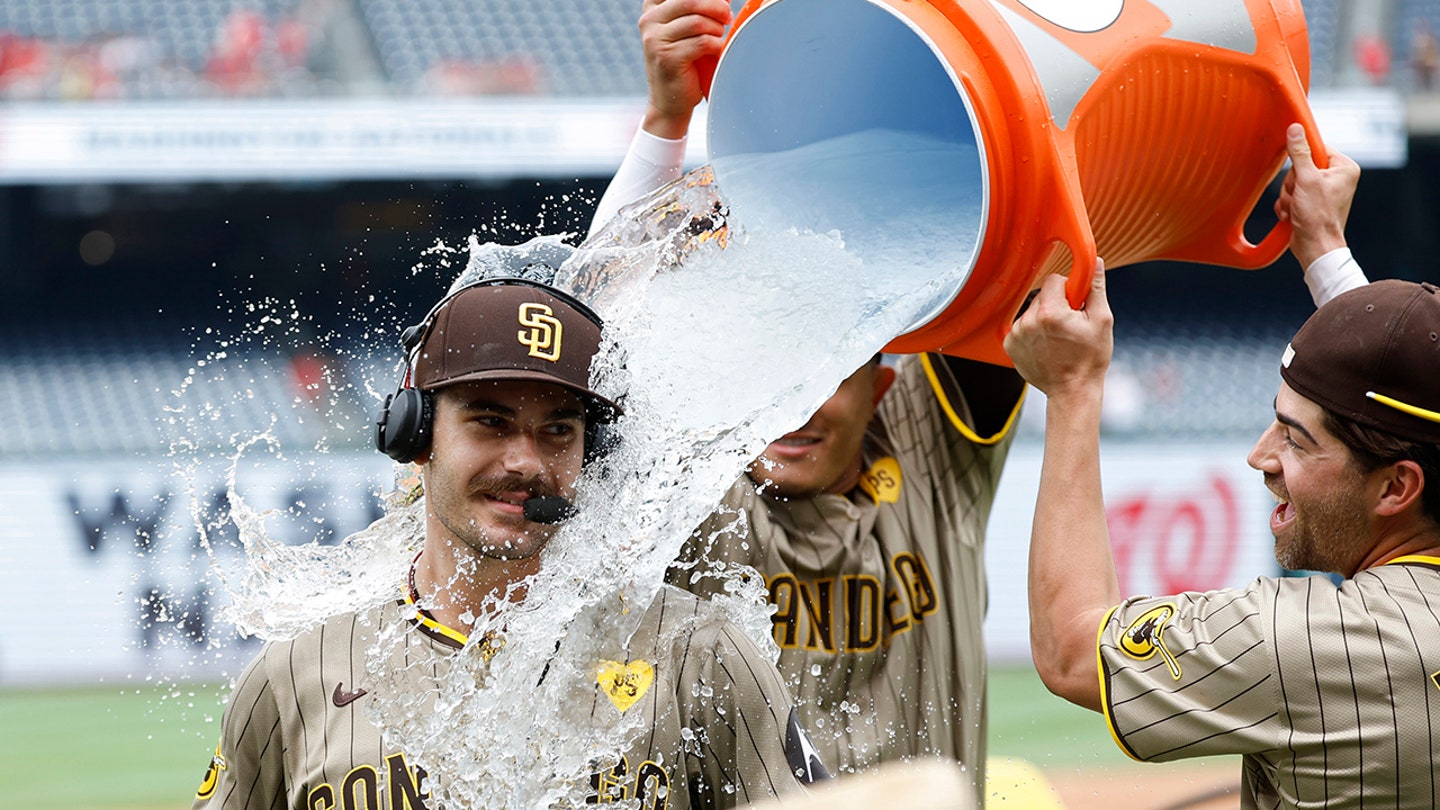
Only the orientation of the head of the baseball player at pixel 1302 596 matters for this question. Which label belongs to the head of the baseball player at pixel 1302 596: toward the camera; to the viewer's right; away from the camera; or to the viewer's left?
to the viewer's left

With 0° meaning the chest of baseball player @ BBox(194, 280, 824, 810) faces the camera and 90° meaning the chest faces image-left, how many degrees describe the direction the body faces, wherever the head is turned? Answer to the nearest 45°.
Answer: approximately 0°

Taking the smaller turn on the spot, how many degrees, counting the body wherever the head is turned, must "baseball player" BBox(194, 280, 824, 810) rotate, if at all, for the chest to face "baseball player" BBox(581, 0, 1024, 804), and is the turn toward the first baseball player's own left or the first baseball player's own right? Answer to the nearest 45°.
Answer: approximately 135° to the first baseball player's own left

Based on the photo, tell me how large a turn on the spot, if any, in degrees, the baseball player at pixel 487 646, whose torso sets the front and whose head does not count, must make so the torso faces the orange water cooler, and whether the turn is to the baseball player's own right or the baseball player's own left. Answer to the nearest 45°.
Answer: approximately 90° to the baseball player's own left

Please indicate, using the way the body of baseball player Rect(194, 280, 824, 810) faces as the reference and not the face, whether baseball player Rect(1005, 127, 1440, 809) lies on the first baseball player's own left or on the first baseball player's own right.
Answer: on the first baseball player's own left
